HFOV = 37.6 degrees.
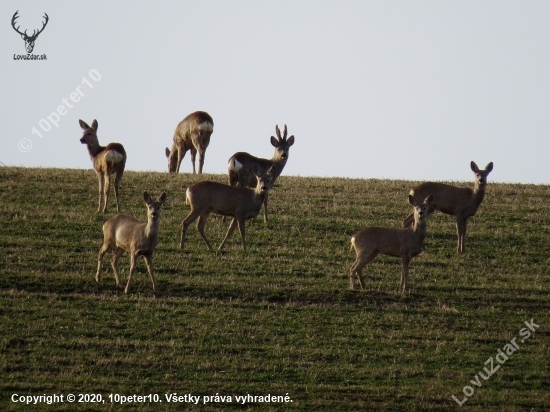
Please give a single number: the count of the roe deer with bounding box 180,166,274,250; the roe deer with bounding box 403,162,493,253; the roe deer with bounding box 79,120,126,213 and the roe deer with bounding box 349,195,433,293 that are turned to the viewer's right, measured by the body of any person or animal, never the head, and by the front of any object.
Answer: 3

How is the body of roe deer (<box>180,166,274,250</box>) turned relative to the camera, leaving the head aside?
to the viewer's right

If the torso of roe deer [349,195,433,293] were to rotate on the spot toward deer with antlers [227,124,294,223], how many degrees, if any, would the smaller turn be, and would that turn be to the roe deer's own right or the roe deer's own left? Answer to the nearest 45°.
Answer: approximately 135° to the roe deer's own left

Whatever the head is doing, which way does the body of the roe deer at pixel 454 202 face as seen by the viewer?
to the viewer's right

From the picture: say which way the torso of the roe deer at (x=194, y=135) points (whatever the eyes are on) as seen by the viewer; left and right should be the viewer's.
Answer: facing away from the viewer and to the left of the viewer

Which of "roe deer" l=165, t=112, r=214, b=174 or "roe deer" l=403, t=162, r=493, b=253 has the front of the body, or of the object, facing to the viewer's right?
"roe deer" l=403, t=162, r=493, b=253

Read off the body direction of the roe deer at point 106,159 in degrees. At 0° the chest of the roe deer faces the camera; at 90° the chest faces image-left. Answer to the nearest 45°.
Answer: approximately 135°

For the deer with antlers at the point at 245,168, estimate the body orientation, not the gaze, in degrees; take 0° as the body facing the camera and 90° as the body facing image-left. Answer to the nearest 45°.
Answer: approximately 225°

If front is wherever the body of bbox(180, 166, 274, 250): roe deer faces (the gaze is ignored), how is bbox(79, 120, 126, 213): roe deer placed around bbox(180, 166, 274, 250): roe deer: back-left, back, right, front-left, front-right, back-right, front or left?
back-left

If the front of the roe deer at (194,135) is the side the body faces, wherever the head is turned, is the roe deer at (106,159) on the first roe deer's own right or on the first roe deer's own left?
on the first roe deer's own left

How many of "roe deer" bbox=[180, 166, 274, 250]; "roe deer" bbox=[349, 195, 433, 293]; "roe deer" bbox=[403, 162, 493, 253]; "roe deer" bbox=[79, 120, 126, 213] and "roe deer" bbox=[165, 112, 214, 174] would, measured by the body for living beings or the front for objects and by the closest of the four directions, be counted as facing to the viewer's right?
3

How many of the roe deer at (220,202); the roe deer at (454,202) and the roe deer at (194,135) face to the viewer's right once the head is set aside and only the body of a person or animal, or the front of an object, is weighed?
2

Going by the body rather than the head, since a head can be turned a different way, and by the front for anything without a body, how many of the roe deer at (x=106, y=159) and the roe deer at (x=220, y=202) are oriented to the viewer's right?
1

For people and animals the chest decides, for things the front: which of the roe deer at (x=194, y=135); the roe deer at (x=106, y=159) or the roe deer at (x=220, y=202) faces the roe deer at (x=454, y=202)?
the roe deer at (x=220, y=202)

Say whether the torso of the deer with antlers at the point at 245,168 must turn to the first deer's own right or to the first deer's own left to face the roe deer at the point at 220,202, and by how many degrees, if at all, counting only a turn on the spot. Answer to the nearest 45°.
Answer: approximately 135° to the first deer's own right

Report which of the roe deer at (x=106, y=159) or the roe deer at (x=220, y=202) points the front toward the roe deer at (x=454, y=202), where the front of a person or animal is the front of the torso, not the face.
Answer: the roe deer at (x=220, y=202)

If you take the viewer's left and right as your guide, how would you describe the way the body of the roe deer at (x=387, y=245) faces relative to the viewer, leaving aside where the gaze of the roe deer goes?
facing to the right of the viewer

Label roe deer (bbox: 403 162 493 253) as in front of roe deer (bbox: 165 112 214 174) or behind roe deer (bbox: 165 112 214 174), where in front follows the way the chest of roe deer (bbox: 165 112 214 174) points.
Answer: behind

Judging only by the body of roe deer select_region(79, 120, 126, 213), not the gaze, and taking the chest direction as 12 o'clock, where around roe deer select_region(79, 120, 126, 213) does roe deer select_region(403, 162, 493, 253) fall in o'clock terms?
roe deer select_region(403, 162, 493, 253) is roughly at 5 o'clock from roe deer select_region(79, 120, 126, 213).
